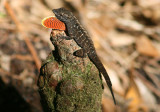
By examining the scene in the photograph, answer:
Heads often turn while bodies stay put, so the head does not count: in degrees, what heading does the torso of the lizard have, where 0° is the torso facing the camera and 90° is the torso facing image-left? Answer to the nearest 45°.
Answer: approximately 90°

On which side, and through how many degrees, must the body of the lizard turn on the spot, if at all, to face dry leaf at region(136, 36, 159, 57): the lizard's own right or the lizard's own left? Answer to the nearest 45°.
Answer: approximately 135° to the lizard's own right
